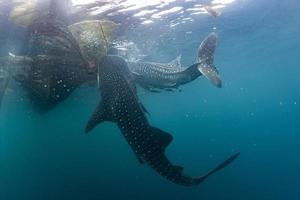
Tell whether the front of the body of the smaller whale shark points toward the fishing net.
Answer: yes

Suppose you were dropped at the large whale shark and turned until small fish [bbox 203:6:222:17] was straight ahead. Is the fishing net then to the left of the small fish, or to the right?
left

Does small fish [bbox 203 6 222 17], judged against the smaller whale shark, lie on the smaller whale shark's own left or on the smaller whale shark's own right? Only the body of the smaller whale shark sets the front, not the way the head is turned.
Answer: on the smaller whale shark's own right

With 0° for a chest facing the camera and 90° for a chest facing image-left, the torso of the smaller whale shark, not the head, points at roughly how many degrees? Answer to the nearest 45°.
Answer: approximately 90°

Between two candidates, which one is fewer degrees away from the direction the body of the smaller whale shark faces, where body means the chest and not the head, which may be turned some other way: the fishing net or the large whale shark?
the fishing net

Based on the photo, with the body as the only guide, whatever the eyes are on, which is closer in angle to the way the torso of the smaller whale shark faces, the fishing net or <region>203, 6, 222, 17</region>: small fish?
the fishing net
